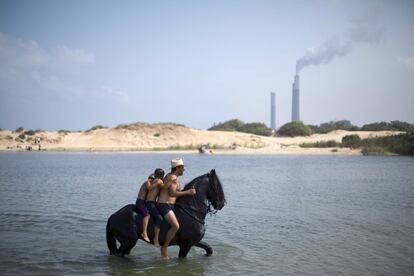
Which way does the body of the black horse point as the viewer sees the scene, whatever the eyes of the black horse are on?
to the viewer's right

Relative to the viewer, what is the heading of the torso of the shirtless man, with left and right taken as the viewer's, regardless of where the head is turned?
facing to the right of the viewer
